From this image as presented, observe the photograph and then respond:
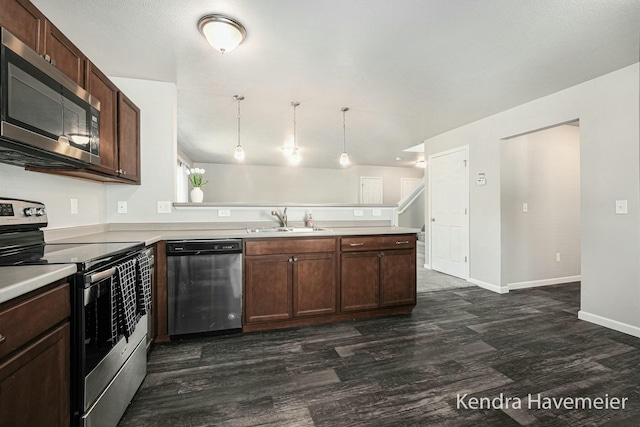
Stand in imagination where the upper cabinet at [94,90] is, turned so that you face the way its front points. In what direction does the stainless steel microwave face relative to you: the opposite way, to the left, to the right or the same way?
the same way

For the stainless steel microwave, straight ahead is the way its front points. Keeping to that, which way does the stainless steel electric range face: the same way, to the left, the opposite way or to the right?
the same way

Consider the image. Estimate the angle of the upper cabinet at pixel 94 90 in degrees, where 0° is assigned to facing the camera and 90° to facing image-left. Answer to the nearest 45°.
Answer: approximately 315°

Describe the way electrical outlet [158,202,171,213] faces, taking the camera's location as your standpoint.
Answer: facing the viewer

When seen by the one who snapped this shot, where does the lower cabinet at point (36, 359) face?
facing the viewer and to the right of the viewer

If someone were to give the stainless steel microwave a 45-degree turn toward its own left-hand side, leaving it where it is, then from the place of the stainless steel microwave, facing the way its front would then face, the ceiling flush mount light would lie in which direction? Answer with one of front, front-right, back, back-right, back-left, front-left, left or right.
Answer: front

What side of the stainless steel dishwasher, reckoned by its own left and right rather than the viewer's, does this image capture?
front

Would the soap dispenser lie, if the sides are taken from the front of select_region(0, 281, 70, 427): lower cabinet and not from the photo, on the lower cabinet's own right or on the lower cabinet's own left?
on the lower cabinet's own left

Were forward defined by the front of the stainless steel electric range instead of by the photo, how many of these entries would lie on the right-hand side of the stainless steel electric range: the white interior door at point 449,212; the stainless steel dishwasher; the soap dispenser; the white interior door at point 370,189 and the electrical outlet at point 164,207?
0

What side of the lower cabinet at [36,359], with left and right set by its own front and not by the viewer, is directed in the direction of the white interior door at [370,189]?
left

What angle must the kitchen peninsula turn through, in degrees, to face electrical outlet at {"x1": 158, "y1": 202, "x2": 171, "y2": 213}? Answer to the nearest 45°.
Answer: approximately 135° to its right

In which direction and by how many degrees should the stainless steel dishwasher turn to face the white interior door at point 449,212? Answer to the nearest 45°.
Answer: approximately 90° to its left

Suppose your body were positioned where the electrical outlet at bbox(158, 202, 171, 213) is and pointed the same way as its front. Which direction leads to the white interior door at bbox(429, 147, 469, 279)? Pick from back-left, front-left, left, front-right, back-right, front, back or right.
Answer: left

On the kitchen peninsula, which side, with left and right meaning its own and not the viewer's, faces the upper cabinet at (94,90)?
right

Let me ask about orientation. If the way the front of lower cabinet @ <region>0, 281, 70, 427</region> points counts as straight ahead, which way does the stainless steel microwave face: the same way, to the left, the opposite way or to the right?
the same way

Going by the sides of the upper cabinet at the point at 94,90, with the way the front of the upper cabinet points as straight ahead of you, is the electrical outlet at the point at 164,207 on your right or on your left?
on your left
